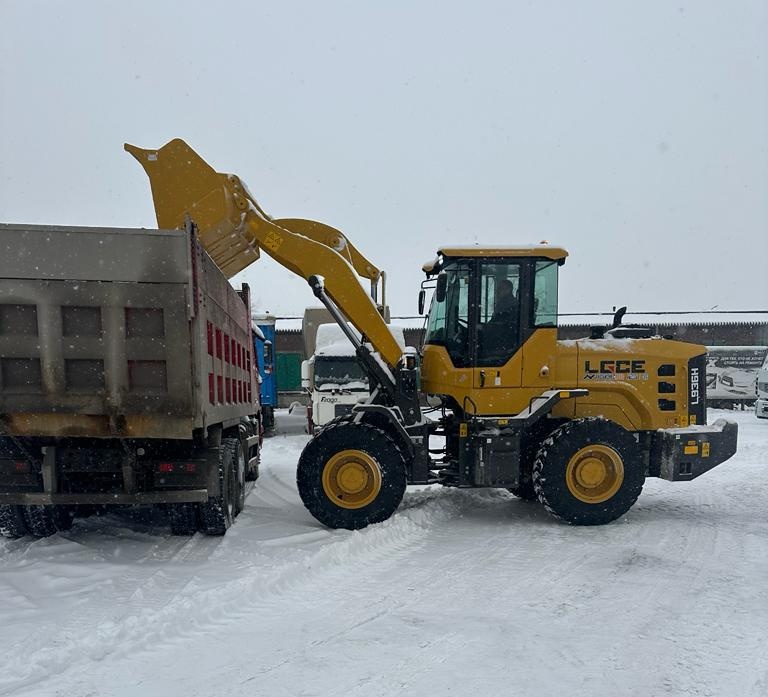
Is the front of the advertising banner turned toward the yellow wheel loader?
yes

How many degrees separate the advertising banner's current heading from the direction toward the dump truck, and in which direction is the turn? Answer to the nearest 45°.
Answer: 0° — it already faces it

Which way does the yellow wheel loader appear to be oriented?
to the viewer's left

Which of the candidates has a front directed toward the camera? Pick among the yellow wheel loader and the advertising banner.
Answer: the advertising banner

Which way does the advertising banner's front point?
toward the camera

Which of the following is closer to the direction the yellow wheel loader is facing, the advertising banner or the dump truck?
the dump truck

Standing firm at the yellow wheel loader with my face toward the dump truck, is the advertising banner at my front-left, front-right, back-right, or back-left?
back-right

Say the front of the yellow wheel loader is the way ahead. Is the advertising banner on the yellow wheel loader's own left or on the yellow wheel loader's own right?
on the yellow wheel loader's own right

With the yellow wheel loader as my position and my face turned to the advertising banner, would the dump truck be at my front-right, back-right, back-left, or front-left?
back-left

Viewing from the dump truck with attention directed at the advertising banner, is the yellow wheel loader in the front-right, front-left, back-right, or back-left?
front-right

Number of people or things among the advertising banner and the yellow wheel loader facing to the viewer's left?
1
